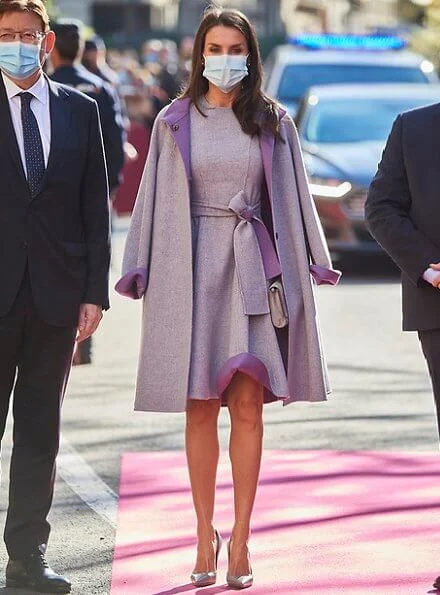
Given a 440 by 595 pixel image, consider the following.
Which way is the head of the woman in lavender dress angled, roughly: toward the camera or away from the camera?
toward the camera

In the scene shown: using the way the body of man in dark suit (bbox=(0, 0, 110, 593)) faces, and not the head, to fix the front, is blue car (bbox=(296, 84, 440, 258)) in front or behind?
behind

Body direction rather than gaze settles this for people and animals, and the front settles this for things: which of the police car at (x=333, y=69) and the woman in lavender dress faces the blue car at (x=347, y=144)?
the police car at (x=333, y=69)

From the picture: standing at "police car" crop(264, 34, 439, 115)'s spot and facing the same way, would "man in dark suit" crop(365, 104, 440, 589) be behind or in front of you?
in front

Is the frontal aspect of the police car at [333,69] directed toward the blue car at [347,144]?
yes

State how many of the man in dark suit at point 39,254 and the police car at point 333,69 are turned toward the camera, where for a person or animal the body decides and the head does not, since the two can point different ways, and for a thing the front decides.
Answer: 2

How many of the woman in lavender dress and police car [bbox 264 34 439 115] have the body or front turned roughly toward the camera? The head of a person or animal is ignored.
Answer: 2

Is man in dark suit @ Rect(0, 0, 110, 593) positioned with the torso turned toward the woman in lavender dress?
no

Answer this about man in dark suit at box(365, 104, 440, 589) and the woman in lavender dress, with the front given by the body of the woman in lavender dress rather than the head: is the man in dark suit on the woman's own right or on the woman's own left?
on the woman's own left

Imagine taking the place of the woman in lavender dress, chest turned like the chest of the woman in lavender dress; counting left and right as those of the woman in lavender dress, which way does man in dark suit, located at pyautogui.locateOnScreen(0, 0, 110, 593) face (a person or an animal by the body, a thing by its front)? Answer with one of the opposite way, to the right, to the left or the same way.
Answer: the same way

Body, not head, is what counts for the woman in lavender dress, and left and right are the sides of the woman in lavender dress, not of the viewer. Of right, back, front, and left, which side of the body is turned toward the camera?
front

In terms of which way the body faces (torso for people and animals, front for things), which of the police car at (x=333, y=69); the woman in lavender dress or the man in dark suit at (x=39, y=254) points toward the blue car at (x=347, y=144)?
the police car at (x=333, y=69)

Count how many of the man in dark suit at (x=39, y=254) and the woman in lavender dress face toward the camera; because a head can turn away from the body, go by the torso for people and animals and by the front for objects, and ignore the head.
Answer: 2

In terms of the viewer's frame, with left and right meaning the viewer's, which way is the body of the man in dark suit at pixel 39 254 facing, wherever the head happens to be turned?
facing the viewer
